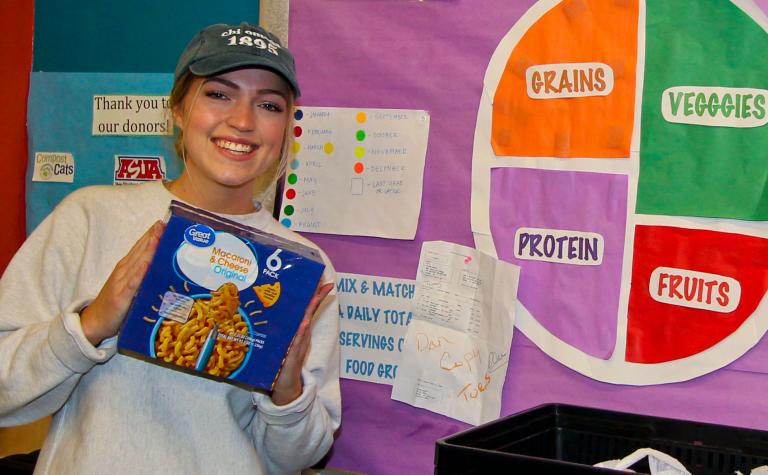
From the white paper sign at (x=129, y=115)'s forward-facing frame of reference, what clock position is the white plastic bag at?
The white plastic bag is roughly at 11 o'clock from the white paper sign.

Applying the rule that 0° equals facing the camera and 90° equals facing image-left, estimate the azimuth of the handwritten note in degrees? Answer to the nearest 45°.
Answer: approximately 0°

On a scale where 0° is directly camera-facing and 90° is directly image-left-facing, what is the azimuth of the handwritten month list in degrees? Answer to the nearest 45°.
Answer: approximately 0°

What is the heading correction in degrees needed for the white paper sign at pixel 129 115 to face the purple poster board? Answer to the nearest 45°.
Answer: approximately 45° to its left

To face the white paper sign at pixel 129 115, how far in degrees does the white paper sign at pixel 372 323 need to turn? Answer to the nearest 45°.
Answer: approximately 135° to its right
